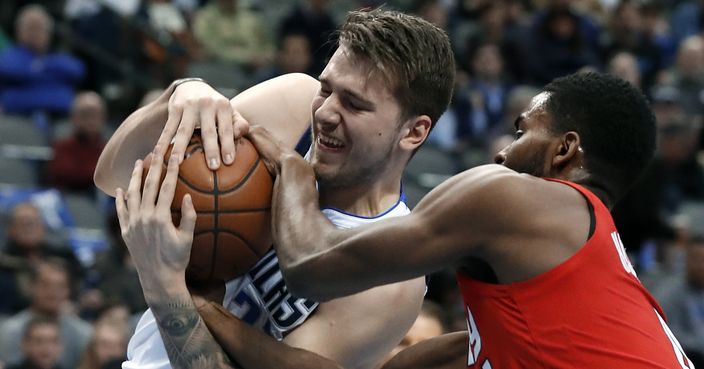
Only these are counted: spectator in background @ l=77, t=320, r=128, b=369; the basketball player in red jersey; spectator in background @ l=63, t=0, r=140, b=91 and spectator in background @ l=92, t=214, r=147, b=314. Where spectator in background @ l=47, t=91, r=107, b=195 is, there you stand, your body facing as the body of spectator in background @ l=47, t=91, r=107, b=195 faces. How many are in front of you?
3

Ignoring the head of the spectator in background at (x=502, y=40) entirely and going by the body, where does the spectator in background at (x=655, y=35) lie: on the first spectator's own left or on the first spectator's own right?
on the first spectator's own left

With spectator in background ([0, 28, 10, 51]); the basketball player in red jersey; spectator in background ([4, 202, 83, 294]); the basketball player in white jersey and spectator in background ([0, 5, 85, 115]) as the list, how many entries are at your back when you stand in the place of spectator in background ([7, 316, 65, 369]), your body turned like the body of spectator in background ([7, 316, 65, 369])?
3

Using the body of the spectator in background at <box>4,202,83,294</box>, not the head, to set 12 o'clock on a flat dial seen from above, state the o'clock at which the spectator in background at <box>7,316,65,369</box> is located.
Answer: the spectator in background at <box>7,316,65,369</box> is roughly at 12 o'clock from the spectator in background at <box>4,202,83,294</box>.

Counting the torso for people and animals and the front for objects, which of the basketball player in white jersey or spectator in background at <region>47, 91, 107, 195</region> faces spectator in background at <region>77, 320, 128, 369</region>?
spectator in background at <region>47, 91, 107, 195</region>

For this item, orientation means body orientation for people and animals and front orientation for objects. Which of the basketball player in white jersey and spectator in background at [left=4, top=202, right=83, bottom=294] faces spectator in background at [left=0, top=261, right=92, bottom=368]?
spectator in background at [left=4, top=202, right=83, bottom=294]

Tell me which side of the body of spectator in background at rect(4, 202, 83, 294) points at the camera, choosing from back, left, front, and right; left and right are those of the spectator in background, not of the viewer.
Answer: front

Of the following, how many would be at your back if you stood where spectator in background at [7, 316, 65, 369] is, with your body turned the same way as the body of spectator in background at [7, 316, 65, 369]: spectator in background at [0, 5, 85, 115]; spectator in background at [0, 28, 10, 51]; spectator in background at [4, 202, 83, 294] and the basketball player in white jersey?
3

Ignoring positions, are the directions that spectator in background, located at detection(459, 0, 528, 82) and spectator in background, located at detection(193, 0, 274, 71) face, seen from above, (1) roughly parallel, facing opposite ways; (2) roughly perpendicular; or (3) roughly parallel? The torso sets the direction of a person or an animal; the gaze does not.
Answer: roughly parallel

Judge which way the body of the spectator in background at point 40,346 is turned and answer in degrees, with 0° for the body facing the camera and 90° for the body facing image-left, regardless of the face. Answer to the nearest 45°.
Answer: approximately 0°

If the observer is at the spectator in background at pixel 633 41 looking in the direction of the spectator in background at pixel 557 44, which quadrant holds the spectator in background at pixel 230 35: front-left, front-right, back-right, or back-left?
front-right

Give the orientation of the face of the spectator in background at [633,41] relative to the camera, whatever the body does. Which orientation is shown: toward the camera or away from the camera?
toward the camera

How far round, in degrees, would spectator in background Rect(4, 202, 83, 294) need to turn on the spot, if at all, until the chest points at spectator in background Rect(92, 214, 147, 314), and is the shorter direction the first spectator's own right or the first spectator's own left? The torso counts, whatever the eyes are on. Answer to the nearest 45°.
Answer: approximately 45° to the first spectator's own left

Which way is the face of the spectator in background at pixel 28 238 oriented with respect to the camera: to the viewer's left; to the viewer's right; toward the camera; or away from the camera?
toward the camera
